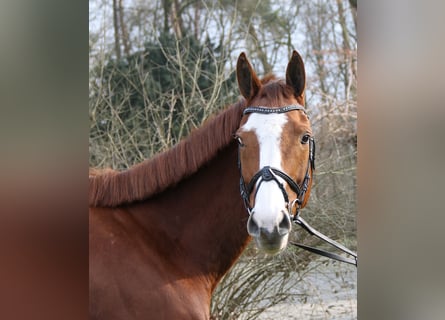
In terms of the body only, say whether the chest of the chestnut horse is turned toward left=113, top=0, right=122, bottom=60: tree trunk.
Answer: no

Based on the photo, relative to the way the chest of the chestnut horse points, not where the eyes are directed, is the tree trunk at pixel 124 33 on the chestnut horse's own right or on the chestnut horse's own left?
on the chestnut horse's own left

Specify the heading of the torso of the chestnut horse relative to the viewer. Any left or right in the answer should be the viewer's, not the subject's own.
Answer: facing to the right of the viewer
